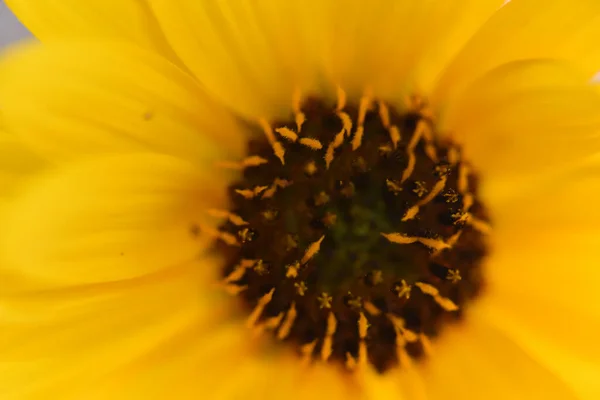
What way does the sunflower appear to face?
toward the camera
